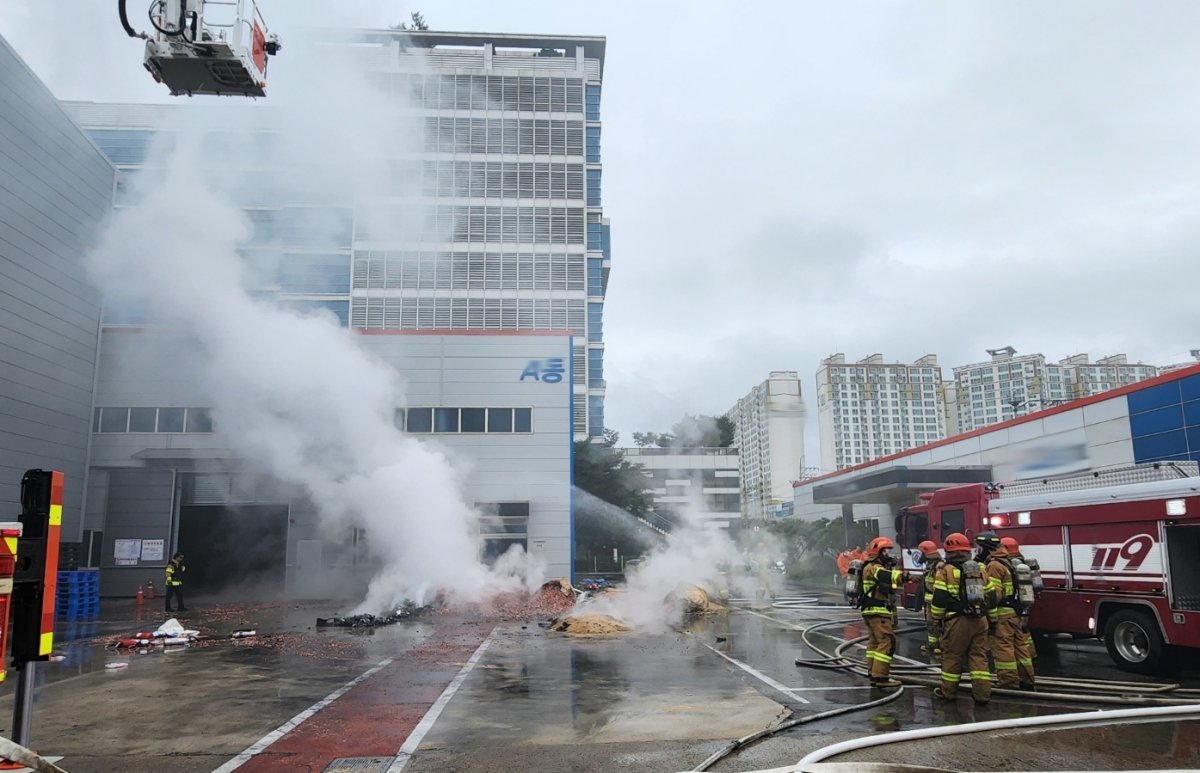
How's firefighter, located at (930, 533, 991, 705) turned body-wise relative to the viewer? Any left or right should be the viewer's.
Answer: facing away from the viewer and to the left of the viewer

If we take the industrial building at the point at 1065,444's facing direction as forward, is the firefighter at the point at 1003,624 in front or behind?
in front

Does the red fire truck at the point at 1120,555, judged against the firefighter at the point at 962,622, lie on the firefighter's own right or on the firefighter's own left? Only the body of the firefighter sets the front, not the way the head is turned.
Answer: on the firefighter's own right

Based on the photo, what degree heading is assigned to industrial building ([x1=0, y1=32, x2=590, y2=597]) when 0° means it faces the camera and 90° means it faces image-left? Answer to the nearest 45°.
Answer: approximately 0°

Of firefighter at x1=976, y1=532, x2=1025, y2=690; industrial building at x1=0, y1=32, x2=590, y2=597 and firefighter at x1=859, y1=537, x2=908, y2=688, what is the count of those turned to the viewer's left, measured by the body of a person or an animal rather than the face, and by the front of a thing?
1

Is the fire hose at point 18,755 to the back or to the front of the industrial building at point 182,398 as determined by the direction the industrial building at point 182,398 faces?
to the front

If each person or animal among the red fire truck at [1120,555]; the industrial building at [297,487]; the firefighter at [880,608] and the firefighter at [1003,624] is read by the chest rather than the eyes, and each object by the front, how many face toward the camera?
1

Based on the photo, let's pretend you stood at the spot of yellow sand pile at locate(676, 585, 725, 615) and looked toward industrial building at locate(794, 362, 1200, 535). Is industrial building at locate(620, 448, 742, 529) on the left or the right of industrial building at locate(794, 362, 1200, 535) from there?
left

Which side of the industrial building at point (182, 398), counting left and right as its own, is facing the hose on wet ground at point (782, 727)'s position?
front
